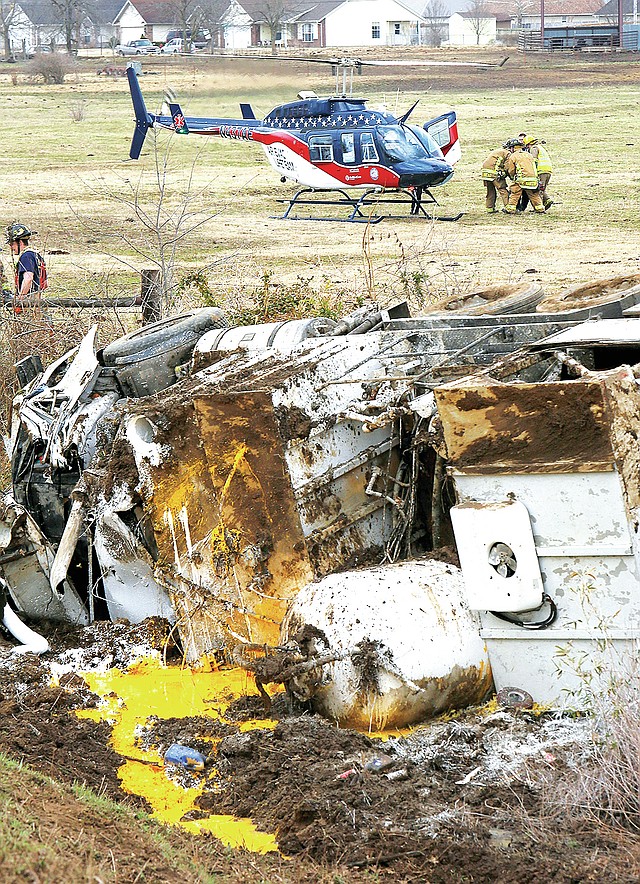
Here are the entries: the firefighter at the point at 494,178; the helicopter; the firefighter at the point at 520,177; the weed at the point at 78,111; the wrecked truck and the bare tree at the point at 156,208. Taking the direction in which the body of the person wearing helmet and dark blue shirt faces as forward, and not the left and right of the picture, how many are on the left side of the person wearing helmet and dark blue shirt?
1

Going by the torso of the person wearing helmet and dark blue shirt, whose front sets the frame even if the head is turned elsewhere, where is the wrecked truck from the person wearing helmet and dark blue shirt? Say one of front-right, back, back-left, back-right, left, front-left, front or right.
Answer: left

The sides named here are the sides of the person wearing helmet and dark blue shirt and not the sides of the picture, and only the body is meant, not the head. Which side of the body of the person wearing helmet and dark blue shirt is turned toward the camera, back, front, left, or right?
left

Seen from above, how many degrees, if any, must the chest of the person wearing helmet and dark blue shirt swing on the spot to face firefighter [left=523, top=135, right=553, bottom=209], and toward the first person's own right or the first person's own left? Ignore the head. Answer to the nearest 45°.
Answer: approximately 135° to the first person's own right

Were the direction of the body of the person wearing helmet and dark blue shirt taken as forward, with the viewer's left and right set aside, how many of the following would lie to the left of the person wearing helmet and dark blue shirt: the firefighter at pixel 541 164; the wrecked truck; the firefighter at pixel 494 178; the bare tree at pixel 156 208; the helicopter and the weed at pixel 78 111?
1

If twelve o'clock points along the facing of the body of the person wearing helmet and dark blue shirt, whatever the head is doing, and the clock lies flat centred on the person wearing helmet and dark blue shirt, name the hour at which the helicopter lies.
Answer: The helicopter is roughly at 4 o'clock from the person wearing helmet and dark blue shirt.

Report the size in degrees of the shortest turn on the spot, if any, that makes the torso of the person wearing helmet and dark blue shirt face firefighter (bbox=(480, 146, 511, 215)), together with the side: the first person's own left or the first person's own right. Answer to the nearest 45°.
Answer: approximately 135° to the first person's own right
